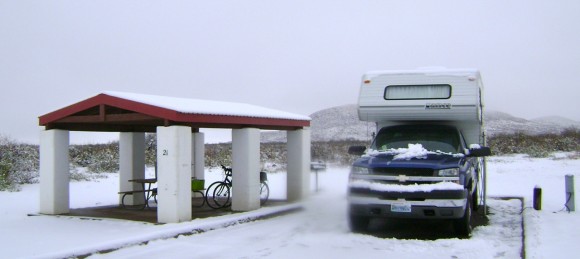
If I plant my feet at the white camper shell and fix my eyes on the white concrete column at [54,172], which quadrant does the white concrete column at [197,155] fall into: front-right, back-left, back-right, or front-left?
front-right

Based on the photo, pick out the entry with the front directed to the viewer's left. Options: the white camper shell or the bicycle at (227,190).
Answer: the bicycle

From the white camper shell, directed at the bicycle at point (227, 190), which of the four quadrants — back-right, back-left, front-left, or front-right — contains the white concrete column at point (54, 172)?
front-left

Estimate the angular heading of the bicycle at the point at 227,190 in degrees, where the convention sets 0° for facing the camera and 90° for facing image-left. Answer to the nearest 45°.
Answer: approximately 90°

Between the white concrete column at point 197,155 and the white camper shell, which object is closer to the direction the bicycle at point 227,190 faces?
the white concrete column

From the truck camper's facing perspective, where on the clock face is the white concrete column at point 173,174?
The white concrete column is roughly at 3 o'clock from the truck camper.

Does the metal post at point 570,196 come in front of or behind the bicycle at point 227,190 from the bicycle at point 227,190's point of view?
behind

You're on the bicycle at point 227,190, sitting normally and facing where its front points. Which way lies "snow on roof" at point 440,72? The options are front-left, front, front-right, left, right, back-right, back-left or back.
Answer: back-left

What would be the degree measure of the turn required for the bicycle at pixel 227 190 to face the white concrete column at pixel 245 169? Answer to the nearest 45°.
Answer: approximately 90° to its left

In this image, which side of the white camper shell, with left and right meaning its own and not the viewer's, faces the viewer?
front

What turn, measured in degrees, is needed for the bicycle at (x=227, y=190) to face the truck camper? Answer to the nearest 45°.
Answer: approximately 135° to its left

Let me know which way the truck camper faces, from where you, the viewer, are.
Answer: facing the viewer

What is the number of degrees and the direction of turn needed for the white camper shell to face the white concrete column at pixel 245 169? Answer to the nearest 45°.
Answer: approximately 135° to its right

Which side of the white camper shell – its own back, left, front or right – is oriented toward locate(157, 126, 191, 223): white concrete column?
right

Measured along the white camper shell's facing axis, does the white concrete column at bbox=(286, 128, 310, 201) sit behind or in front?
behind

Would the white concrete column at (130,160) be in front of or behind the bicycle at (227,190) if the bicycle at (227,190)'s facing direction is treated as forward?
in front

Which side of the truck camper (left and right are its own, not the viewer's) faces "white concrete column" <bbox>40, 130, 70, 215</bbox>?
right

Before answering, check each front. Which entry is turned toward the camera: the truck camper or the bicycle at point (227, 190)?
the truck camper

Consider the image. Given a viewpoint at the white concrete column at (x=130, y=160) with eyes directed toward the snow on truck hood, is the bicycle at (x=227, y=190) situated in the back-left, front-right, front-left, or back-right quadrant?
front-left
